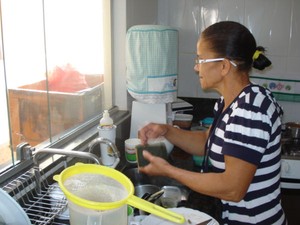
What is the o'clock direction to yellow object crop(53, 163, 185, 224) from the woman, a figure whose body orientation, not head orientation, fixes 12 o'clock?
The yellow object is roughly at 10 o'clock from the woman.

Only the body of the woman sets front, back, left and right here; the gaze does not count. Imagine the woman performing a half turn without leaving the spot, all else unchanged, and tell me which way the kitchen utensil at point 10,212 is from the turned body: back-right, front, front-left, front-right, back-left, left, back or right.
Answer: back-right

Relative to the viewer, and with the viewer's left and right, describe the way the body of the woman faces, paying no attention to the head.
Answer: facing to the left of the viewer

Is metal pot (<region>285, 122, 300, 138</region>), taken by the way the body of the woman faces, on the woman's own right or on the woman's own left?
on the woman's own right

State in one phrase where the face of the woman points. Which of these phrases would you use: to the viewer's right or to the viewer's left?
to the viewer's left

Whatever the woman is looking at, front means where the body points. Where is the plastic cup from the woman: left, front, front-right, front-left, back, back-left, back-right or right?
front-right

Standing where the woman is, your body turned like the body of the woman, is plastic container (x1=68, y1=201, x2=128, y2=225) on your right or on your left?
on your left

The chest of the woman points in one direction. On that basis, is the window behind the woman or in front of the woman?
in front
